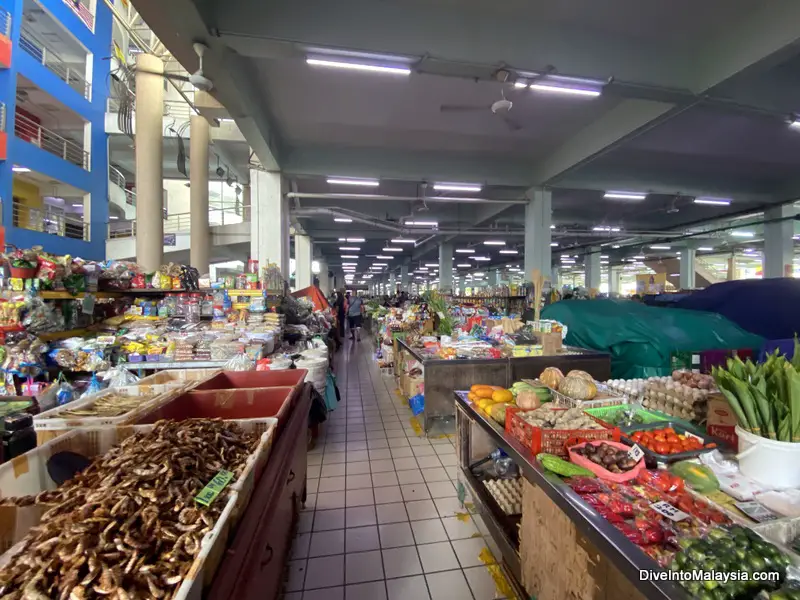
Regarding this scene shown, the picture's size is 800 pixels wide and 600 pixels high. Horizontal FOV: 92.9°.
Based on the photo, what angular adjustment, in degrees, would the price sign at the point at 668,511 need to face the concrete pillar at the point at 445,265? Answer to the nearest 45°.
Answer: approximately 90° to its right

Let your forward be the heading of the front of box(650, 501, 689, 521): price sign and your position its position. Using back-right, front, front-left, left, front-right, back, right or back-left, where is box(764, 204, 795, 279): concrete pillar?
back-right

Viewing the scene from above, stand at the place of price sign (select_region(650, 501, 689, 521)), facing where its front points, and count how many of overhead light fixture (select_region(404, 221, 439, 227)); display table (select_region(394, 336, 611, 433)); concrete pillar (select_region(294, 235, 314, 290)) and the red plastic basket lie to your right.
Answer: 4

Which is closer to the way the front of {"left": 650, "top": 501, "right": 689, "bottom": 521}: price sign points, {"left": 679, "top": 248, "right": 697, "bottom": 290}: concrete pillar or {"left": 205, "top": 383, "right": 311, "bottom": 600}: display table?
the display table

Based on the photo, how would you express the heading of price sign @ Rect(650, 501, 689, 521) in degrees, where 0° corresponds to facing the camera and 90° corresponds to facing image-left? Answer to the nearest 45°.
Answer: approximately 45°

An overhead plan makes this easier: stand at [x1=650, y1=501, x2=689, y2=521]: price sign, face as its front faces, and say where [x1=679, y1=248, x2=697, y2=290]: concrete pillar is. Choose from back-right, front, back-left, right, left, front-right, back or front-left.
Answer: back-right

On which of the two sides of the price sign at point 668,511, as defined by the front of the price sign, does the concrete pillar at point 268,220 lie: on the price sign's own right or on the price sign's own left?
on the price sign's own right

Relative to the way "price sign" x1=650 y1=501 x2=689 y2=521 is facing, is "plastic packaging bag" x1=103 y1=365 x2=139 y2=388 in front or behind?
in front

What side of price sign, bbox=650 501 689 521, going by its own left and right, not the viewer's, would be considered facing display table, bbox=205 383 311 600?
front

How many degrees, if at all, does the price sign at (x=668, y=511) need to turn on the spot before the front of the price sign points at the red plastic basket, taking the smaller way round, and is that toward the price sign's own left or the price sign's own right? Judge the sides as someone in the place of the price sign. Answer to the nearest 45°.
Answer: approximately 90° to the price sign's own right

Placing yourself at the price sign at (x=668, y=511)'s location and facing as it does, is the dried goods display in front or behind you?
in front
